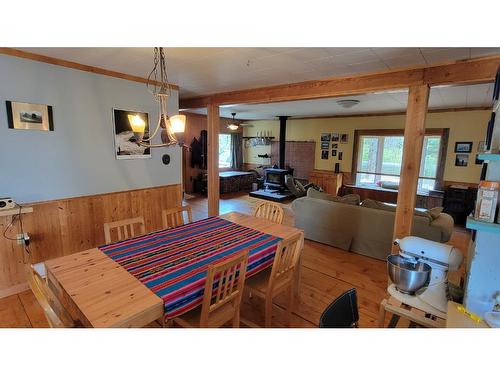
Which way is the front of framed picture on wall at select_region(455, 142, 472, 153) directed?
toward the camera

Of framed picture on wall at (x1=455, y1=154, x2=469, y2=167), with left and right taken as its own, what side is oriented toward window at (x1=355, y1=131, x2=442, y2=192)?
right

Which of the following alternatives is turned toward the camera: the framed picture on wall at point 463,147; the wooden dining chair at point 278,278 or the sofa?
the framed picture on wall

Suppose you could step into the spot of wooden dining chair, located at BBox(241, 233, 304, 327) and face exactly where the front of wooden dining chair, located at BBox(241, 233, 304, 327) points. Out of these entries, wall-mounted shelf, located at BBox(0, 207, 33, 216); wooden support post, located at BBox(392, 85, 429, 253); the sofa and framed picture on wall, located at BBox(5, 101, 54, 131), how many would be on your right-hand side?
2

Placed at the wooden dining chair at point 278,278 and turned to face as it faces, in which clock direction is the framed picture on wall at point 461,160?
The framed picture on wall is roughly at 3 o'clock from the wooden dining chair.

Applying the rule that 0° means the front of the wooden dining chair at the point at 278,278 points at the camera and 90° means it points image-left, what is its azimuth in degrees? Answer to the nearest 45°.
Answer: approximately 135°

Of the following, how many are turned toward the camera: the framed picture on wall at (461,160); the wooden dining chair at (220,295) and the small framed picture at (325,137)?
2

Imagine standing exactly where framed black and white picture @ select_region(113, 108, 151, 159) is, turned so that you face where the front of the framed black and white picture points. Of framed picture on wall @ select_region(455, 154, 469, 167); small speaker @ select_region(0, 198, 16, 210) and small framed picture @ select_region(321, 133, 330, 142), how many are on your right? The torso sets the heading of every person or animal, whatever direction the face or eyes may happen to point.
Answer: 1

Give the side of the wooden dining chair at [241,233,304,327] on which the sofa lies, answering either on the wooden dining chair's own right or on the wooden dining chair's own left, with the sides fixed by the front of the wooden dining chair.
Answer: on the wooden dining chair's own right

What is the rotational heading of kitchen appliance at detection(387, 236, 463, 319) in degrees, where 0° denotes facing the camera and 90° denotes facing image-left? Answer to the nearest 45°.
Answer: approximately 135°

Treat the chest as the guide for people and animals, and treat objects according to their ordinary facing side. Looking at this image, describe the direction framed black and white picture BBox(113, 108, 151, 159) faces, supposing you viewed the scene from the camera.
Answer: facing the viewer and to the right of the viewer

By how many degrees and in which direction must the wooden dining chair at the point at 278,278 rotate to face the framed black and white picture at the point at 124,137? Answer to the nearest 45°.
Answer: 0° — it already faces it

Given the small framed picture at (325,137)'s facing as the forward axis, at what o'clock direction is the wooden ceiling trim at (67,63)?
The wooden ceiling trim is roughly at 1 o'clock from the small framed picture.

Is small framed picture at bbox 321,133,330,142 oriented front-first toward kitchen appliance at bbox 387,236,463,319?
yes

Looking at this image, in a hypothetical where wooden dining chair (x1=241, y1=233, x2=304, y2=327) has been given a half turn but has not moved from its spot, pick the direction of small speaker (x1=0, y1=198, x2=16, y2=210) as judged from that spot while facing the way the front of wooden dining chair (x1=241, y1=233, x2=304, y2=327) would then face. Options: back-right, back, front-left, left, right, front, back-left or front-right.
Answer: back-right

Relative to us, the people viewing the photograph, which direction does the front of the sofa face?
facing away from the viewer and to the right of the viewer

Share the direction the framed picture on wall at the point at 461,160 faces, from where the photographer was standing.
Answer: facing the viewer

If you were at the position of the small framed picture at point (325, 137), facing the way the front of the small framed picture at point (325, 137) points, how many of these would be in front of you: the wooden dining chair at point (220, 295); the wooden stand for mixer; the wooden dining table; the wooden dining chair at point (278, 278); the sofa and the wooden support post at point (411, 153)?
6
